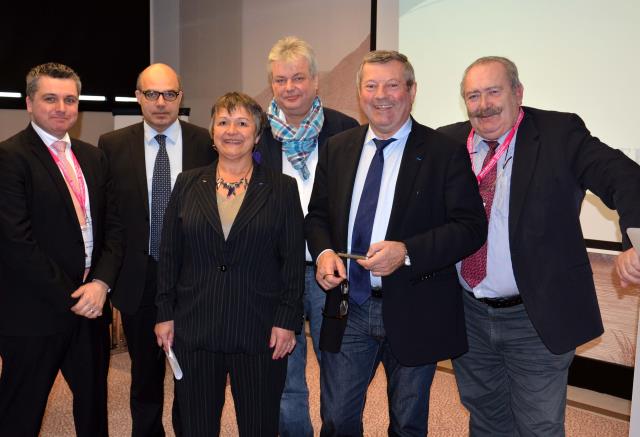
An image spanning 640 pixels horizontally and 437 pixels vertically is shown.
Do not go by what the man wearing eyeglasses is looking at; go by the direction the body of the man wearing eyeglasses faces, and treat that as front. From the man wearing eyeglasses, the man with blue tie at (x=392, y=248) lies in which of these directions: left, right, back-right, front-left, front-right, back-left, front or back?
front-left

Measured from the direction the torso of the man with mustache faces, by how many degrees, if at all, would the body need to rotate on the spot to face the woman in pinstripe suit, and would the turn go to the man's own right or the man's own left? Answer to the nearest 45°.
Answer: approximately 45° to the man's own right

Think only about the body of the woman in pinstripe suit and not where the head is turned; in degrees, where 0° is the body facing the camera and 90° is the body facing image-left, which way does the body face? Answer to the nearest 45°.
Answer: approximately 0°

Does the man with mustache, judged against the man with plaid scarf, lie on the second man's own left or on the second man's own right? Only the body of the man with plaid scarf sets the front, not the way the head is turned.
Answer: on the second man's own left

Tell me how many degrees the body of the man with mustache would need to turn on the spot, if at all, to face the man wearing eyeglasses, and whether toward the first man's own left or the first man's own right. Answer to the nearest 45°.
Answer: approximately 45° to the first man's own right

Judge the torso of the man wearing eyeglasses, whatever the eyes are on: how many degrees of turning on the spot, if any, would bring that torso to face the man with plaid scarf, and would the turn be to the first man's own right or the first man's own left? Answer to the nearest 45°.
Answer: approximately 45° to the first man's own left
